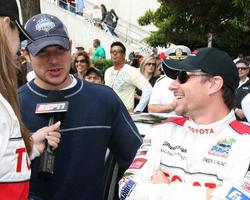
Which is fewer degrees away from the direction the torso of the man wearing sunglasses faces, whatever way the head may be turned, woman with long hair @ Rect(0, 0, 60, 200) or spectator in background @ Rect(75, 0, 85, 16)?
the woman with long hair

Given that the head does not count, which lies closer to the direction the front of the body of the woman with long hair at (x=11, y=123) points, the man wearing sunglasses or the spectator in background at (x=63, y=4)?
the man wearing sunglasses

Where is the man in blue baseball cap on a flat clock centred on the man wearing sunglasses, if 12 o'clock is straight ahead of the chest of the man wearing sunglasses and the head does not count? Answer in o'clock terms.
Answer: The man in blue baseball cap is roughly at 2 o'clock from the man wearing sunglasses.

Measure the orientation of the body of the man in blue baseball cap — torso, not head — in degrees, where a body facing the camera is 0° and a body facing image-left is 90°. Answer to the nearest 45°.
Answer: approximately 0°

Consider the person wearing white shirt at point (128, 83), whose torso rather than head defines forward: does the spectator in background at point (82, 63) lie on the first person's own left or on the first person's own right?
on the first person's own right

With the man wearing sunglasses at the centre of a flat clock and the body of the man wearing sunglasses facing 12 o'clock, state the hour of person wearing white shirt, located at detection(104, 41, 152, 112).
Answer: The person wearing white shirt is roughly at 4 o'clock from the man wearing sunglasses.

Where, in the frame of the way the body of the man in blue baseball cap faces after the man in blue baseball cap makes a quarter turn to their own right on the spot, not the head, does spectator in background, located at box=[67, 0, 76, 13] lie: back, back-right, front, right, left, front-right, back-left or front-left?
right

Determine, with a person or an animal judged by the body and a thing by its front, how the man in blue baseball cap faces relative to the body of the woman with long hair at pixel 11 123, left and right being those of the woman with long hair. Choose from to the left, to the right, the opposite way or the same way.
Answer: to the right

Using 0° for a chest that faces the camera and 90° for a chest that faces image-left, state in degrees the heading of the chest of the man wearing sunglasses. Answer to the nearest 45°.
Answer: approximately 45°
